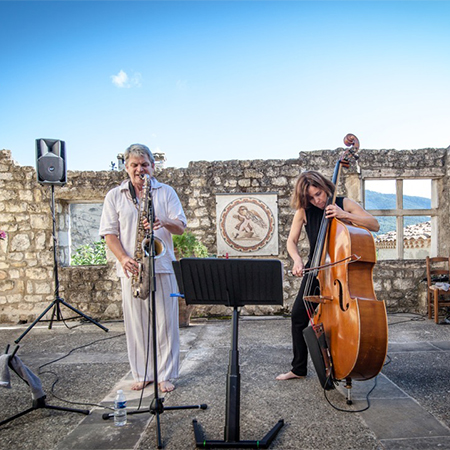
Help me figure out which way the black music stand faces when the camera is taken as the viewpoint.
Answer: facing away from the viewer

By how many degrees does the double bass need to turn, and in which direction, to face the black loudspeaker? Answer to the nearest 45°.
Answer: approximately 90° to its right

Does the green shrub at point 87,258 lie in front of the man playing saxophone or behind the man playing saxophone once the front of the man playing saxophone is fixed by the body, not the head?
behind

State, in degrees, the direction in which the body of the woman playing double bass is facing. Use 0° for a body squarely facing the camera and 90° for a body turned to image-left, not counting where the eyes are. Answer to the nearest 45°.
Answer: approximately 0°

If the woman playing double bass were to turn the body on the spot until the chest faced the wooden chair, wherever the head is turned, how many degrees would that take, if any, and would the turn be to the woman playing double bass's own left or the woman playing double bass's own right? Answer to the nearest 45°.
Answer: approximately 135° to the woman playing double bass's own left

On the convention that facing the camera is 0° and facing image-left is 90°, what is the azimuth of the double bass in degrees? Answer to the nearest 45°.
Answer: approximately 45°

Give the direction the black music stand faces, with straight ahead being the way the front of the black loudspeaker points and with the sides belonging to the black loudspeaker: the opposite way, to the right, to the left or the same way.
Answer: the opposite way
